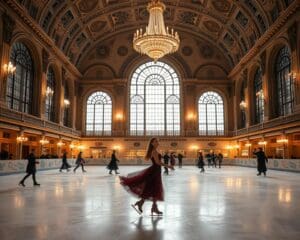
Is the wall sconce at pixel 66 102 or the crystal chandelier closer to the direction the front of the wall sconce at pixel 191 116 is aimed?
the crystal chandelier

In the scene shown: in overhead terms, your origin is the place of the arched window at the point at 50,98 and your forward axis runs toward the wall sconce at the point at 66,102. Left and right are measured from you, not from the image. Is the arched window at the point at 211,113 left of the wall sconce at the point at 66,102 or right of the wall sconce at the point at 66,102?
right

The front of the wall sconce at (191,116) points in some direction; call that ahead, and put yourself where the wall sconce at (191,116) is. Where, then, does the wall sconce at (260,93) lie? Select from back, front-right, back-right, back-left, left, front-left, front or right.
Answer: front-left

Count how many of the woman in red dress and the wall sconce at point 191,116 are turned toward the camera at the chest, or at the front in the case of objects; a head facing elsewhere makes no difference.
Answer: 1

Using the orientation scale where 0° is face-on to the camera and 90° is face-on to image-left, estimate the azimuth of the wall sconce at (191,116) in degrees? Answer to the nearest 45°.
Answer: approximately 0°

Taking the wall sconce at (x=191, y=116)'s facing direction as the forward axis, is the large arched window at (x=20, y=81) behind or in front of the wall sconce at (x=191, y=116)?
in front

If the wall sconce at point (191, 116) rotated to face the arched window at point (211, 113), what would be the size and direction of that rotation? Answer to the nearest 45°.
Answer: approximately 135° to its left
